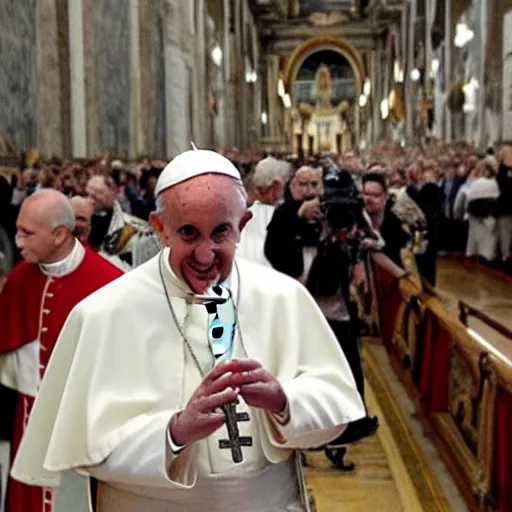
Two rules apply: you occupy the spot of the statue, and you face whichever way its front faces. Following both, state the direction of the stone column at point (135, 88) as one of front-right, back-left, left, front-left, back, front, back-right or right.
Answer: front

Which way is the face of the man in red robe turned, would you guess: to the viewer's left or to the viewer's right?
to the viewer's left

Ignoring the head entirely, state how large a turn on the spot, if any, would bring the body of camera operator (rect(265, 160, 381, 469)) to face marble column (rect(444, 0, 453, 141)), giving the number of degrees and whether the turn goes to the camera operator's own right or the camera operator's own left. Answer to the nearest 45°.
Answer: approximately 180°

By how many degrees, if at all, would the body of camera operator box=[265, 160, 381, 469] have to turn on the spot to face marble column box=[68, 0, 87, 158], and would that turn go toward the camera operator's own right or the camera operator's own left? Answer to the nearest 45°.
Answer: approximately 135° to the camera operator's own right

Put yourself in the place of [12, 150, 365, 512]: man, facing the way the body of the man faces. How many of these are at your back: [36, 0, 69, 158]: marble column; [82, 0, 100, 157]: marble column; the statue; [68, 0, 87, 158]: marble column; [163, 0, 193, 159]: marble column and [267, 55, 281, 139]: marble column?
6

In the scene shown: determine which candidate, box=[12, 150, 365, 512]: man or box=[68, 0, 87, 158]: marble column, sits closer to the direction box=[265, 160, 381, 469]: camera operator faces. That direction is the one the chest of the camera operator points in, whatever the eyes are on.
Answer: the man

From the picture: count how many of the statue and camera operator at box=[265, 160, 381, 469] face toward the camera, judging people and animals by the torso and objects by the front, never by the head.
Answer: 2

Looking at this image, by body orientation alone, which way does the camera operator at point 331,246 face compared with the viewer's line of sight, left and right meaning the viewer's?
facing the viewer

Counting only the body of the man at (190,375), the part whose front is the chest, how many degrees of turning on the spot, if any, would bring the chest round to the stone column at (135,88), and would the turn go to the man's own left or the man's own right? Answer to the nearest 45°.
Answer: approximately 180°

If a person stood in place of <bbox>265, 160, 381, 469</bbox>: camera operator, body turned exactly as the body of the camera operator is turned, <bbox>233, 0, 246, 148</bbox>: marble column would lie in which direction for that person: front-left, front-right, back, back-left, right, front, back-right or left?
back

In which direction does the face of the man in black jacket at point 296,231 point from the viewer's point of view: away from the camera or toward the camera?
toward the camera

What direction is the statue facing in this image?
toward the camera

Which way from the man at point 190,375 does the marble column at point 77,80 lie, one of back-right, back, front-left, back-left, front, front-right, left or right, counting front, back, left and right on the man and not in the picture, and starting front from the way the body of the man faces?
back

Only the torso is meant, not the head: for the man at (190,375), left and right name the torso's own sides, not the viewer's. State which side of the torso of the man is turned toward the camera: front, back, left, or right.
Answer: front

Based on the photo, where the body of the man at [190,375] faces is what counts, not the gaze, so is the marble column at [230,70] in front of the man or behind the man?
behind
